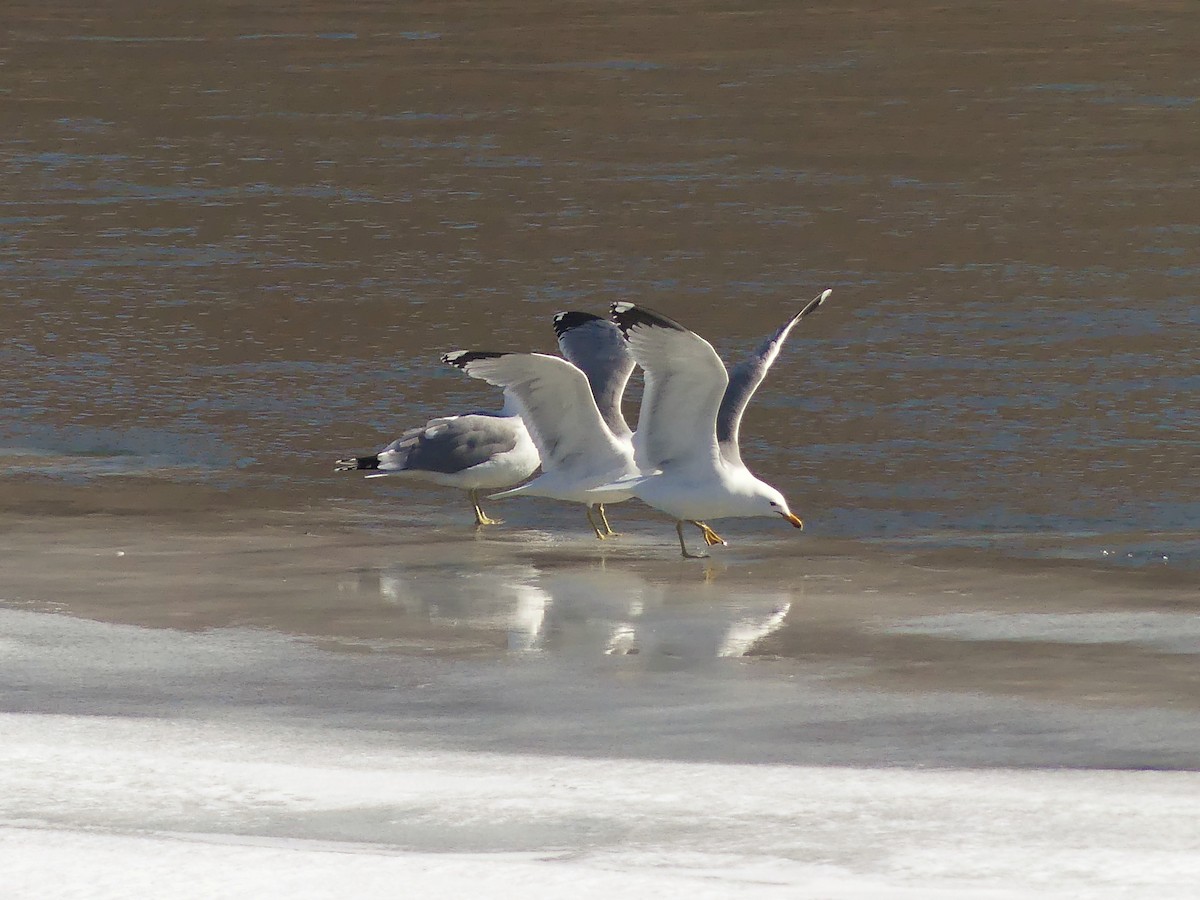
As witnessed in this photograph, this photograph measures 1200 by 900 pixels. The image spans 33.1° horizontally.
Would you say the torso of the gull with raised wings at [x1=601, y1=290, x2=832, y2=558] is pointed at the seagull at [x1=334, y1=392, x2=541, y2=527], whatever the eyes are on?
no

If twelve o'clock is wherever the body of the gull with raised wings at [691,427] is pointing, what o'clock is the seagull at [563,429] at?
The seagull is roughly at 7 o'clock from the gull with raised wings.

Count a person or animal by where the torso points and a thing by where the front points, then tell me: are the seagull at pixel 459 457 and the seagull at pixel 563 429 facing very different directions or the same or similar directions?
same or similar directions

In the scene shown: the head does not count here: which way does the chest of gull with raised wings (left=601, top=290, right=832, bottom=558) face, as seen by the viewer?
to the viewer's right

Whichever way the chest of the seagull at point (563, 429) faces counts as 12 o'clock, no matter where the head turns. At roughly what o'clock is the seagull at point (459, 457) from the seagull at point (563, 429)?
the seagull at point (459, 457) is roughly at 7 o'clock from the seagull at point (563, 429).

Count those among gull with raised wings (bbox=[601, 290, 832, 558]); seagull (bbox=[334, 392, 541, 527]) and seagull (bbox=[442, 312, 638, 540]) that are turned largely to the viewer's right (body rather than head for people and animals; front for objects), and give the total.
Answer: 3

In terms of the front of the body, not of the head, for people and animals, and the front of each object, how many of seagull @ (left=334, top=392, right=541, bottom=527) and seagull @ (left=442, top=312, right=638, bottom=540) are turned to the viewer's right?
2

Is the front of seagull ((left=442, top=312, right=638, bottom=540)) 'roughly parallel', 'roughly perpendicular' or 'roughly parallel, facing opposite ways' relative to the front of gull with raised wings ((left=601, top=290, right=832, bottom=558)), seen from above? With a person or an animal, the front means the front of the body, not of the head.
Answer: roughly parallel

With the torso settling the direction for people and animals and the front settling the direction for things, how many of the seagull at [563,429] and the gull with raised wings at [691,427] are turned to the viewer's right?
2

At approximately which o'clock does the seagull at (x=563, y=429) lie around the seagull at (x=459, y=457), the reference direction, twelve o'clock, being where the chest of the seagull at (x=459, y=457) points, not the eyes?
the seagull at (x=563, y=429) is roughly at 1 o'clock from the seagull at (x=459, y=457).

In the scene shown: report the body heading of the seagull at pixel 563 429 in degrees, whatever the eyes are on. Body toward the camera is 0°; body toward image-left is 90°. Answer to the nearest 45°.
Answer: approximately 270°

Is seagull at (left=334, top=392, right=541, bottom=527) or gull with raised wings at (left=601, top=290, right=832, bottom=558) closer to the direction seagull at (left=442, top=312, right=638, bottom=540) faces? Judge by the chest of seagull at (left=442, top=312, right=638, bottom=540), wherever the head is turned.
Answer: the gull with raised wings

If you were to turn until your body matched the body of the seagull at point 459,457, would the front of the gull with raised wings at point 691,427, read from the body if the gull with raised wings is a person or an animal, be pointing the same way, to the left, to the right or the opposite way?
the same way

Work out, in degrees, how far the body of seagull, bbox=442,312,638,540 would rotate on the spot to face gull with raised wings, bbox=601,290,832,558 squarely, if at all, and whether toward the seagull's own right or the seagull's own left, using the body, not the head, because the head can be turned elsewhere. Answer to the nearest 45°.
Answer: approximately 45° to the seagull's own right

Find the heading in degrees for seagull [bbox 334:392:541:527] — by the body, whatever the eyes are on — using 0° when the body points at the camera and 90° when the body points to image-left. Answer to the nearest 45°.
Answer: approximately 270°
